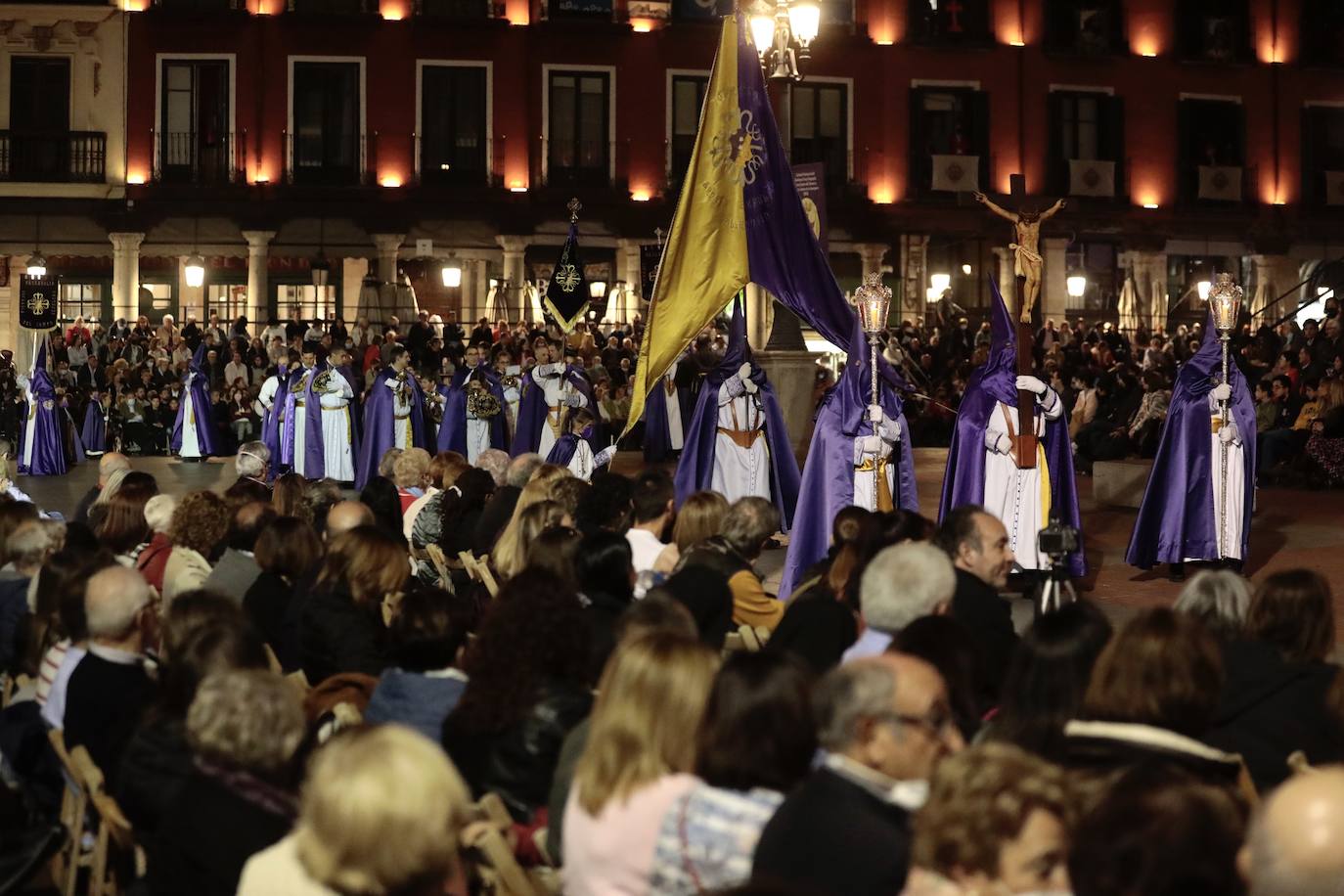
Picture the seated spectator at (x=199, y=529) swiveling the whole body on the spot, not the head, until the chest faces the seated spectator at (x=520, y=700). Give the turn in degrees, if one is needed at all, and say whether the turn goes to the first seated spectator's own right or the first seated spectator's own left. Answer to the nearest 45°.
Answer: approximately 135° to the first seated spectator's own right

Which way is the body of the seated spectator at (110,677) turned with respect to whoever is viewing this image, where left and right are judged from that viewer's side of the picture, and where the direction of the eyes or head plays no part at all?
facing away from the viewer and to the right of the viewer

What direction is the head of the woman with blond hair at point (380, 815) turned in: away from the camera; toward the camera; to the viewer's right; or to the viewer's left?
away from the camera

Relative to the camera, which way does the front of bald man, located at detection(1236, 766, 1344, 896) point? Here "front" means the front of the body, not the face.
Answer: away from the camera

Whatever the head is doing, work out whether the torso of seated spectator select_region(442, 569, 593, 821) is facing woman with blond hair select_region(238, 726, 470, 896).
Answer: no

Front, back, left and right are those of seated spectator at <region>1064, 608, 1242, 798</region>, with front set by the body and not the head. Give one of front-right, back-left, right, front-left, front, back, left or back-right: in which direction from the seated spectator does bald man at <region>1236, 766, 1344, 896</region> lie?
back

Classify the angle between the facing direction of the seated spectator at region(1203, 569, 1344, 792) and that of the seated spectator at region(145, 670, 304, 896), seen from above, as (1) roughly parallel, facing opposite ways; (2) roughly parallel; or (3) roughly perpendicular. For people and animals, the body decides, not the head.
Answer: roughly parallel

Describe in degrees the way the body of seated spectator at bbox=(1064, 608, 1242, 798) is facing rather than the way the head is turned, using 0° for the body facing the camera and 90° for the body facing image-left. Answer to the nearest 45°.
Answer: approximately 180°

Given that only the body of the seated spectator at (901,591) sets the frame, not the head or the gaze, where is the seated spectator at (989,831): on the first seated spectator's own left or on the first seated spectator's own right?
on the first seated spectator's own right

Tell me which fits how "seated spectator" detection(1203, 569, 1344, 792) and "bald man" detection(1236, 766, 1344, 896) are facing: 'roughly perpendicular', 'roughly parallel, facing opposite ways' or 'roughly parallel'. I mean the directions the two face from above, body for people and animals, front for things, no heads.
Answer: roughly parallel

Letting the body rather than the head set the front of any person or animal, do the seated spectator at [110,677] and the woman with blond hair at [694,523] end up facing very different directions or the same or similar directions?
same or similar directions

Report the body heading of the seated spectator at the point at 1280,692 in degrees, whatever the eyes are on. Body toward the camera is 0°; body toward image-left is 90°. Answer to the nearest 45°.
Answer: approximately 180°
